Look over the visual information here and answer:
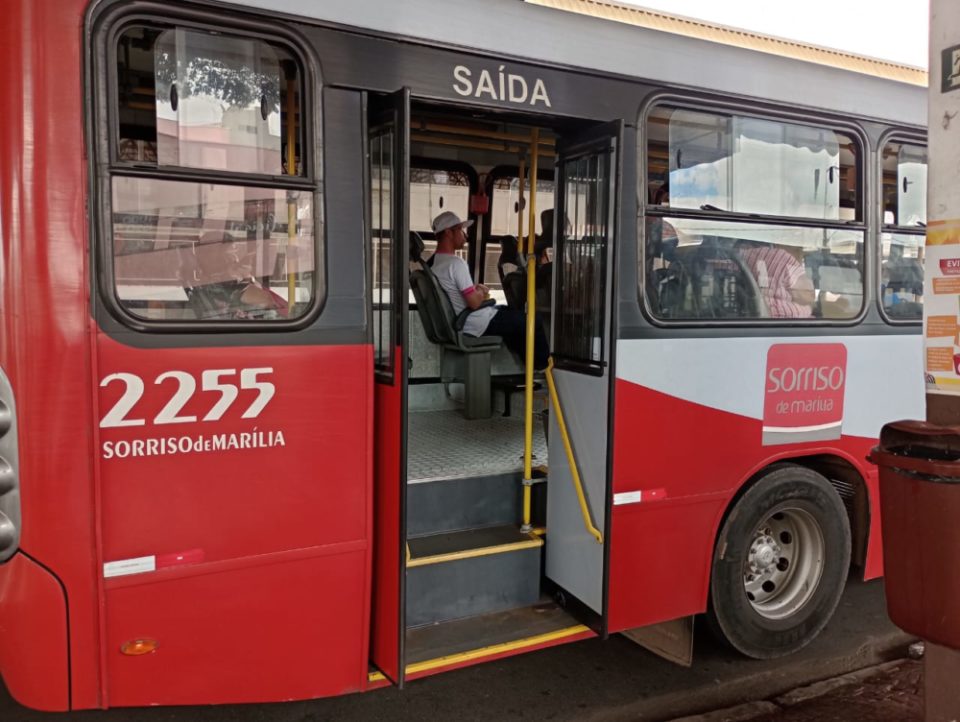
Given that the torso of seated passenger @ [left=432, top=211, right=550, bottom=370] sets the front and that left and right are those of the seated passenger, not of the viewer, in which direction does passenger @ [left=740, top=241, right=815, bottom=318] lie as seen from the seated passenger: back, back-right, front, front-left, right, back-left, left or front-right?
front-right

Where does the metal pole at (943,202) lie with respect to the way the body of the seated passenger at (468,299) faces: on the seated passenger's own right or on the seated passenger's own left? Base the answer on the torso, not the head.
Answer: on the seated passenger's own right

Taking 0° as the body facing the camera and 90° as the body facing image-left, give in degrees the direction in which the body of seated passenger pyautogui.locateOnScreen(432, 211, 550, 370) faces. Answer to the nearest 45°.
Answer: approximately 270°

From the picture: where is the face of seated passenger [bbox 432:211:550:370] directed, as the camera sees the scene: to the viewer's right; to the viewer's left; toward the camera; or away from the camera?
to the viewer's right
